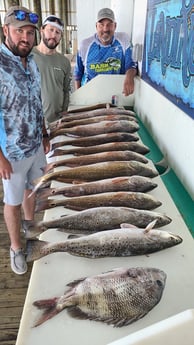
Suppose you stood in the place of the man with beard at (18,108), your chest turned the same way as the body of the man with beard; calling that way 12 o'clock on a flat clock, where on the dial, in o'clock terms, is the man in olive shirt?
The man in olive shirt is roughly at 8 o'clock from the man with beard.

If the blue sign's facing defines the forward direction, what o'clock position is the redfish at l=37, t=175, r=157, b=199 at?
The redfish is roughly at 11 o'clock from the blue sign.

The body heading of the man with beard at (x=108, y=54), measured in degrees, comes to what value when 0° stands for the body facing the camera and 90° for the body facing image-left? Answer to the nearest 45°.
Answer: approximately 0°

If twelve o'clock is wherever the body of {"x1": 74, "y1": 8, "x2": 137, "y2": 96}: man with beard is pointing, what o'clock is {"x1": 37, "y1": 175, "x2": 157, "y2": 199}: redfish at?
The redfish is roughly at 12 o'clock from the man with beard.

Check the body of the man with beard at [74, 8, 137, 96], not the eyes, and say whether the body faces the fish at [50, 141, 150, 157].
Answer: yes
